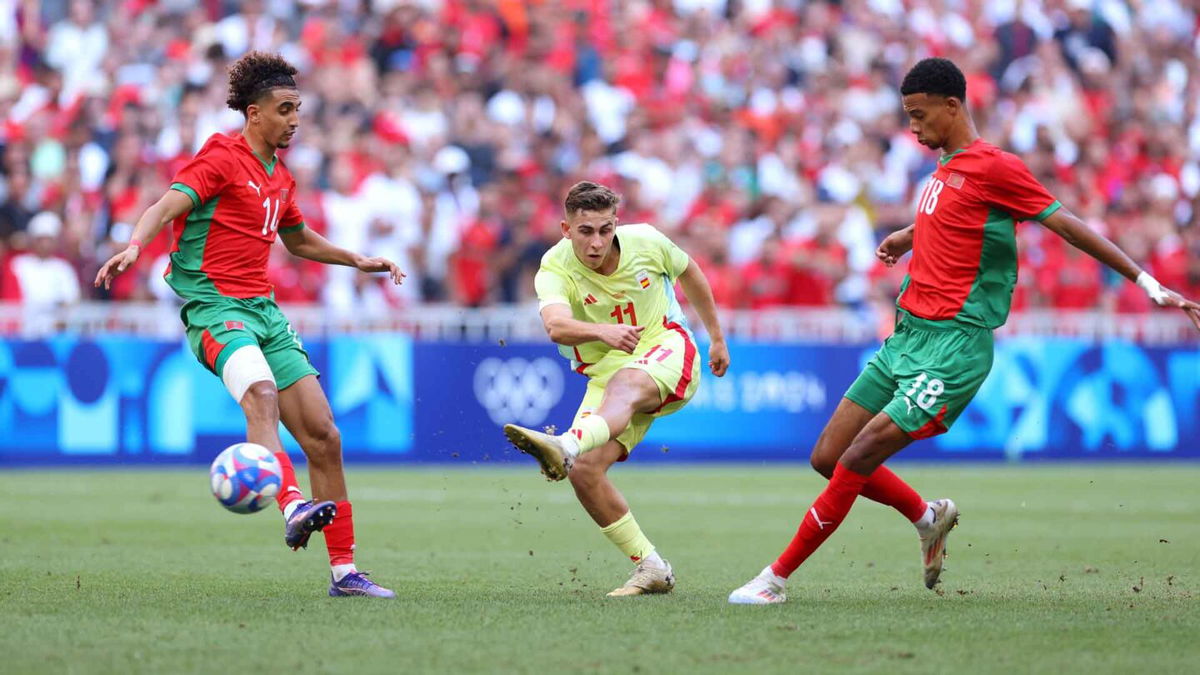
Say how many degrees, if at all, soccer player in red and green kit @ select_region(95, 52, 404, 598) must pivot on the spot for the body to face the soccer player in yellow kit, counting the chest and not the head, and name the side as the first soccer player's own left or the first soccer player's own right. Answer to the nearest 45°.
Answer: approximately 45° to the first soccer player's own left

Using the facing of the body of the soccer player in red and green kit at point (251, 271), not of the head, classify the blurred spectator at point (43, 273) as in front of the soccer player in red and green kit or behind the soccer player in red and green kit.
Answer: behind

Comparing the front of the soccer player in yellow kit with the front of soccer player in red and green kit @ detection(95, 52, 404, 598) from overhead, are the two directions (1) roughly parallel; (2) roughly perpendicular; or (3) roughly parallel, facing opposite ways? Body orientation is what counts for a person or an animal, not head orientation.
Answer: roughly perpendicular

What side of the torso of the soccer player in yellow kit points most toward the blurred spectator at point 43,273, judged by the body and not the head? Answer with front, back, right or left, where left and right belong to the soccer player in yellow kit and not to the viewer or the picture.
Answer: back

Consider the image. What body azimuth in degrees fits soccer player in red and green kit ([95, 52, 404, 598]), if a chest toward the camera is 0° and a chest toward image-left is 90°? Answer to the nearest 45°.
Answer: approximately 315°

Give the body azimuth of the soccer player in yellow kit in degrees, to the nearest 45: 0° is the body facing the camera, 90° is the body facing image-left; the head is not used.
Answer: approximately 45°

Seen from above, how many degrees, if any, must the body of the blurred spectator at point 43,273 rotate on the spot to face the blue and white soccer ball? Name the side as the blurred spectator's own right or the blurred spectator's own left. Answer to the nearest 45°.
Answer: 0° — they already face it

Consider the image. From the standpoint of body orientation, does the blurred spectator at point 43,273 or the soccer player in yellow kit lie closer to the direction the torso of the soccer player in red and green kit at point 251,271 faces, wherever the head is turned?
the soccer player in yellow kit

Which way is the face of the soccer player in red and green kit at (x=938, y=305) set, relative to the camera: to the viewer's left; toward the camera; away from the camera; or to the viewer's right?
to the viewer's left
